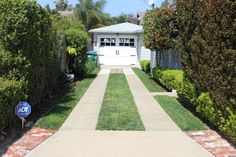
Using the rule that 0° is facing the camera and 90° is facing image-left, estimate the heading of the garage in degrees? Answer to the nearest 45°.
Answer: approximately 0°

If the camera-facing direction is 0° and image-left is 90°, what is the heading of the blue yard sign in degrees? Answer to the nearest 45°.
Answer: approximately 0°

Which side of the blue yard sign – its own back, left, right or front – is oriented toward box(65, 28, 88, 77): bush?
back
